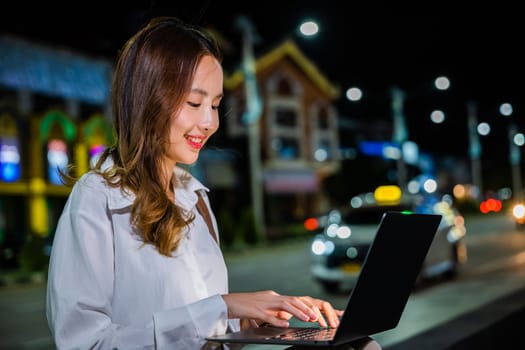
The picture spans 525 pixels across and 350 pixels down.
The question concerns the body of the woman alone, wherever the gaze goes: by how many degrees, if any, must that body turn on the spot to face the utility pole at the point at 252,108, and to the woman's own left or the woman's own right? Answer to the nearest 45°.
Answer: approximately 135° to the woman's own left

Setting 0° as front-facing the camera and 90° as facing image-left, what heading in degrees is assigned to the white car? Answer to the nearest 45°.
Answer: approximately 45°

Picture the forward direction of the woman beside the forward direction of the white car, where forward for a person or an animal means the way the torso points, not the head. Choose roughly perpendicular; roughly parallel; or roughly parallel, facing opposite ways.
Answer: roughly perpendicular

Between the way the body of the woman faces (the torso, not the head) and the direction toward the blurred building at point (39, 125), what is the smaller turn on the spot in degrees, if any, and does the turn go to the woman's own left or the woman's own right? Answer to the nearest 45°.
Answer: approximately 135° to the woman's own left

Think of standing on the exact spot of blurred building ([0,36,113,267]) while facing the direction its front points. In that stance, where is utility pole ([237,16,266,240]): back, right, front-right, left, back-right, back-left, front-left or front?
front-left

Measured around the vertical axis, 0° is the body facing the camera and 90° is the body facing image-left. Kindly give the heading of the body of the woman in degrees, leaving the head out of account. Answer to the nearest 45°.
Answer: approximately 315°

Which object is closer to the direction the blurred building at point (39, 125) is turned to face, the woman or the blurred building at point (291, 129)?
the woman

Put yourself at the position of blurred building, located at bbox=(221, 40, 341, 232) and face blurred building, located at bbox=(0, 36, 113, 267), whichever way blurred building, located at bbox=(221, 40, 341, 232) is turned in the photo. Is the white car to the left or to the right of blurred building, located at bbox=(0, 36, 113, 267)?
left

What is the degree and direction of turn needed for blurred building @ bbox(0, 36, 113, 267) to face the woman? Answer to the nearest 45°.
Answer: approximately 45° to its right

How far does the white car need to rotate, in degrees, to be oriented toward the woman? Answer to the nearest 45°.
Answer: approximately 45° to its left

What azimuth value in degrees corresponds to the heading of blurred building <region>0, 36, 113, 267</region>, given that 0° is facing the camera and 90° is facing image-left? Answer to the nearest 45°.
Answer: approximately 315°

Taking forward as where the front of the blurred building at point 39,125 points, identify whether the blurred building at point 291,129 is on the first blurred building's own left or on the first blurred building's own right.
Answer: on the first blurred building's own left
